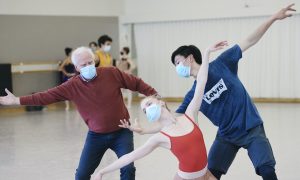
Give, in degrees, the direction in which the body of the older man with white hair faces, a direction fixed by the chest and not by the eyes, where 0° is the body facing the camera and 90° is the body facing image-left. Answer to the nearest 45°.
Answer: approximately 0°

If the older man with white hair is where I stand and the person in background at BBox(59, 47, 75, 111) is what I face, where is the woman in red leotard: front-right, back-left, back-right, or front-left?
back-right

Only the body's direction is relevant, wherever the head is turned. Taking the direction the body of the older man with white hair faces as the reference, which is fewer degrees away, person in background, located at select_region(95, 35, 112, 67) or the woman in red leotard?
the woman in red leotard

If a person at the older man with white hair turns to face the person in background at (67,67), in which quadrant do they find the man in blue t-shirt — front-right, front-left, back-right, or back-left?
back-right

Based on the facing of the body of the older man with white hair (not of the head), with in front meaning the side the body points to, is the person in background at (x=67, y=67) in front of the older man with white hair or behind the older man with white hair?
behind

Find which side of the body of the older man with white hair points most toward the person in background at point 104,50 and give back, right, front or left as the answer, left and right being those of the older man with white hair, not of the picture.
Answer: back

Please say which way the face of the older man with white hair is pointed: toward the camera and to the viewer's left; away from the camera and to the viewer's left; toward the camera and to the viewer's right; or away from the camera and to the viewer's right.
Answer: toward the camera and to the viewer's right

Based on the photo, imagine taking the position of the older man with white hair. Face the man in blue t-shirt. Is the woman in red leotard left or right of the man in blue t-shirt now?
right

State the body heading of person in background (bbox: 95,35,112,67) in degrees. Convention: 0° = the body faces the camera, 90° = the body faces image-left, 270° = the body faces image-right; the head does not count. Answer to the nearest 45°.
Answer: approximately 315°

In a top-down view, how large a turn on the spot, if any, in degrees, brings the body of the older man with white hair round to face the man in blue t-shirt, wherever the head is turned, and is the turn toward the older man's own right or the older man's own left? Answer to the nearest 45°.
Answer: approximately 45° to the older man's own left

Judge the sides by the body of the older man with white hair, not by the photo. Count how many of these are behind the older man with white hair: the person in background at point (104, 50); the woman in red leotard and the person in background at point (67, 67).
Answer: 2
